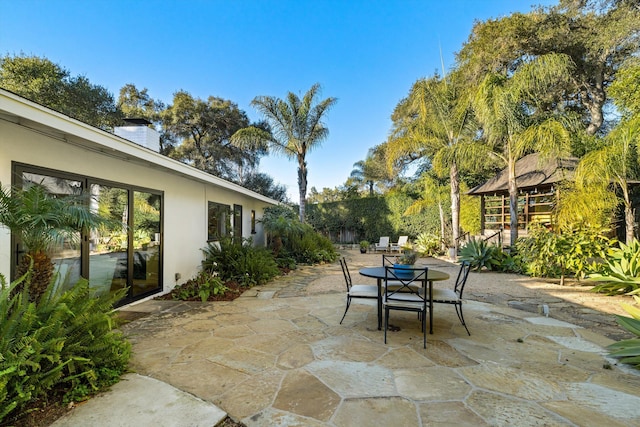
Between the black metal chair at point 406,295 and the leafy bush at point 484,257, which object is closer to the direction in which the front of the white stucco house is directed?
the black metal chair

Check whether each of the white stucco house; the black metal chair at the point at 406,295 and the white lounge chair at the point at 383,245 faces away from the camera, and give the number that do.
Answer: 1

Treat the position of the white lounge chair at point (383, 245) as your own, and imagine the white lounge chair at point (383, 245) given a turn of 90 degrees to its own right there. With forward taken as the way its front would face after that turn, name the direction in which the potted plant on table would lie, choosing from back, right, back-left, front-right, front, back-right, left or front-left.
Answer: back-left

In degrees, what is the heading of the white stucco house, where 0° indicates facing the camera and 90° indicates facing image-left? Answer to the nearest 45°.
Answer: approximately 315°

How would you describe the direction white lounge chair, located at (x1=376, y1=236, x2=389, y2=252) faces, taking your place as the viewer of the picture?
facing the viewer and to the left of the viewer

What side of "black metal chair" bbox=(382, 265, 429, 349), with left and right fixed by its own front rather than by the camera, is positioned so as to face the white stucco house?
left

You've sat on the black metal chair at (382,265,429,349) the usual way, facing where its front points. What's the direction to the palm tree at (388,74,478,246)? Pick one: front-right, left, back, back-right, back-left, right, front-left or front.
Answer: front

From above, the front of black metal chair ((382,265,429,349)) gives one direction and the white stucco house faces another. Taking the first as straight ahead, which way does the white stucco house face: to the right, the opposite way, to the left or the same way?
to the right

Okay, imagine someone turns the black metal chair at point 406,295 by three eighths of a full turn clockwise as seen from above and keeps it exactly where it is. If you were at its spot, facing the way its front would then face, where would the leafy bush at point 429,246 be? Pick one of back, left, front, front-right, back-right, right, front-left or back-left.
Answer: back-left

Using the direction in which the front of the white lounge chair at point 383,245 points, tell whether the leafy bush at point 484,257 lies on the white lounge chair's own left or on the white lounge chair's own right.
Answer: on the white lounge chair's own left

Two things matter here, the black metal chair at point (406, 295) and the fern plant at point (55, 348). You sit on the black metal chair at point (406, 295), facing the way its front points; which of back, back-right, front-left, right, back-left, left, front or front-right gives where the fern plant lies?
back-left

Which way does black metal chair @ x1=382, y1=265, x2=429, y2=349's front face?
away from the camera

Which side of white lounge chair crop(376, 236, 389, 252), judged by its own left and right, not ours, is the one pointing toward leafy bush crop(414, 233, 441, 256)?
left

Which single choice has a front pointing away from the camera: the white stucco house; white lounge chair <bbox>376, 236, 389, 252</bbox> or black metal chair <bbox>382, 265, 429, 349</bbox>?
the black metal chair
